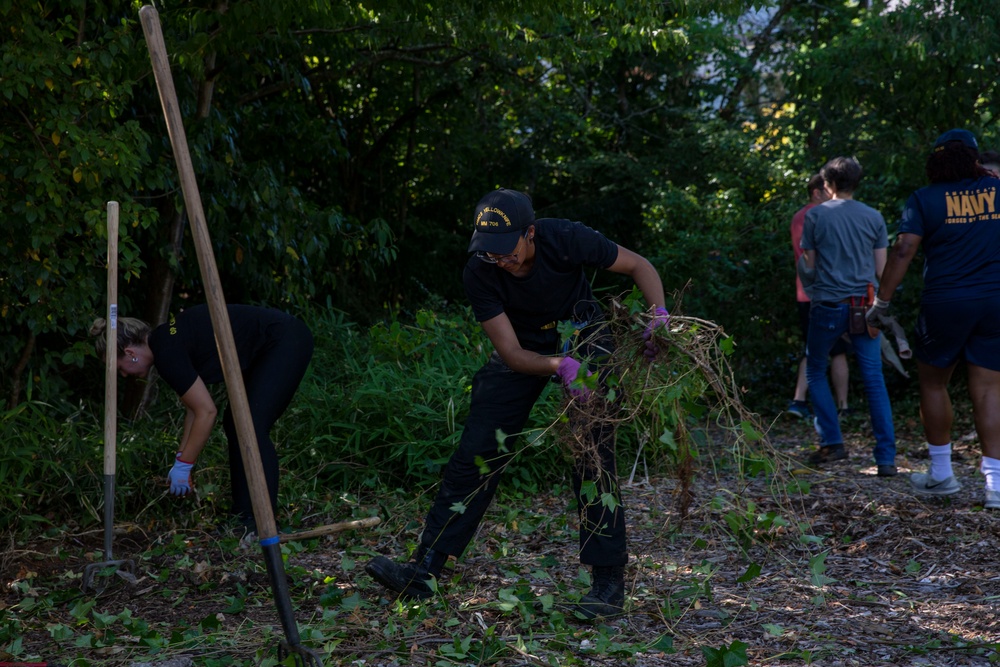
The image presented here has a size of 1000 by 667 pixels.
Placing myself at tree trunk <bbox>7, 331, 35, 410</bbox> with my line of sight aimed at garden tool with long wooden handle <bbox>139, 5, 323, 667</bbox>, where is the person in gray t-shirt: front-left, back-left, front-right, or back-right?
front-left

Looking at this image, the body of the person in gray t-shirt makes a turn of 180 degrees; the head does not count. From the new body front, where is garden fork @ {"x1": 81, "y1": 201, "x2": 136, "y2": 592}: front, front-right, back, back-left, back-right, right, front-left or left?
front-right

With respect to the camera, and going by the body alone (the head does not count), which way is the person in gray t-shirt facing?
away from the camera

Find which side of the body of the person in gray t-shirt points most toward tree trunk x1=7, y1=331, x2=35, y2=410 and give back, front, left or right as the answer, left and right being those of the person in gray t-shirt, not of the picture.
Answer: left

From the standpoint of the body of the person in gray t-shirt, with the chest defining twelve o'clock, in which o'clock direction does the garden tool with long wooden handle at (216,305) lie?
The garden tool with long wooden handle is roughly at 7 o'clock from the person in gray t-shirt.
